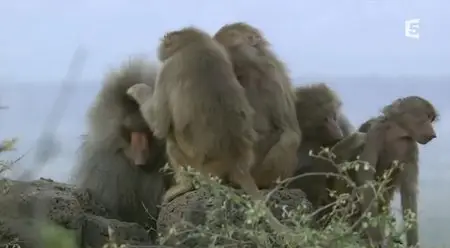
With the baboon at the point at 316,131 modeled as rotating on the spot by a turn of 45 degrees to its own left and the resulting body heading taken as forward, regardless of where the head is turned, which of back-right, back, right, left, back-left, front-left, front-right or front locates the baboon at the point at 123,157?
back-left

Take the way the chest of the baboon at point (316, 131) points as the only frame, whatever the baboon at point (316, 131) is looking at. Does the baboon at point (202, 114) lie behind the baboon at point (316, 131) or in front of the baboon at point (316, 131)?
behind

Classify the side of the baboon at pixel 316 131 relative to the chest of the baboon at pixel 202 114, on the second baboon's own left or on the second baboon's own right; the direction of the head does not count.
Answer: on the second baboon's own right

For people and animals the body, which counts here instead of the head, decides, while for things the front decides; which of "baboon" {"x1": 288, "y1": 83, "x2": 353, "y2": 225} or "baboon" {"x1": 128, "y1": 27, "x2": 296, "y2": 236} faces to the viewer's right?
"baboon" {"x1": 288, "y1": 83, "x2": 353, "y2": 225}

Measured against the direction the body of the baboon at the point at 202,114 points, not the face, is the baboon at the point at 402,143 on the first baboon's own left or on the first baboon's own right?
on the first baboon's own right

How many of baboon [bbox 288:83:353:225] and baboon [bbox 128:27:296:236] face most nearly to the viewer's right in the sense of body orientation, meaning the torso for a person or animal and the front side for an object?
1

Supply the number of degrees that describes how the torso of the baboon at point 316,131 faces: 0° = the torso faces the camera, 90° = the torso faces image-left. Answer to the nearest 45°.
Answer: approximately 270°

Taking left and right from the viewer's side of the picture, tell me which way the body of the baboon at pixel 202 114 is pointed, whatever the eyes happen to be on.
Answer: facing away from the viewer and to the left of the viewer
